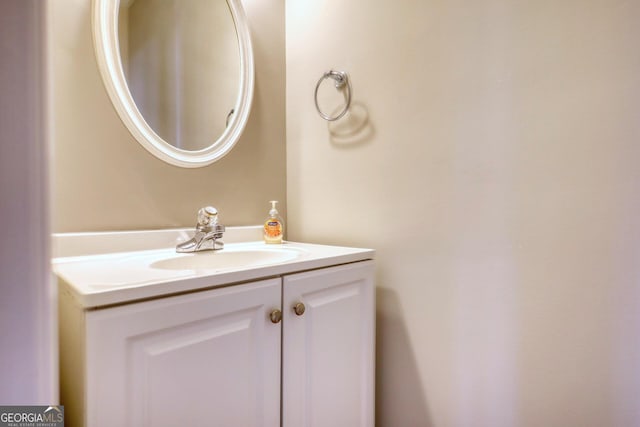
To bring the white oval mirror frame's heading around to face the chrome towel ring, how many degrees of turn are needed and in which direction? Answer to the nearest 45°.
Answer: approximately 45° to its left

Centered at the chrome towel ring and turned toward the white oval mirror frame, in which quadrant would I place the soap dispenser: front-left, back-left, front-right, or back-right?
front-right

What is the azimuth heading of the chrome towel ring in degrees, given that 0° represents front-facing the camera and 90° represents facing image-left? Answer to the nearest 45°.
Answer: approximately 45°

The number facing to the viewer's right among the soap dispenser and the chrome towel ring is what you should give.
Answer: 0

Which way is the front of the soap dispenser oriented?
toward the camera

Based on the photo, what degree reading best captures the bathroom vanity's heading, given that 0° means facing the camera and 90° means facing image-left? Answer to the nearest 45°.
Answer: approximately 315°

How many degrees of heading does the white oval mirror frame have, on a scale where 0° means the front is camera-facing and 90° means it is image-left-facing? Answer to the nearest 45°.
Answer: approximately 315°

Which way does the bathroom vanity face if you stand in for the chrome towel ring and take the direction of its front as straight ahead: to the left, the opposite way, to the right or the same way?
to the left
